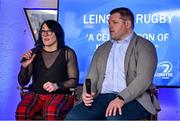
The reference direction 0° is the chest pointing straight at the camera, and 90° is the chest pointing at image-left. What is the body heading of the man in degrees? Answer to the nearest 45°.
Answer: approximately 45°

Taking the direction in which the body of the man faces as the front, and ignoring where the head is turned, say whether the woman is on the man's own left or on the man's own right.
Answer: on the man's own right
